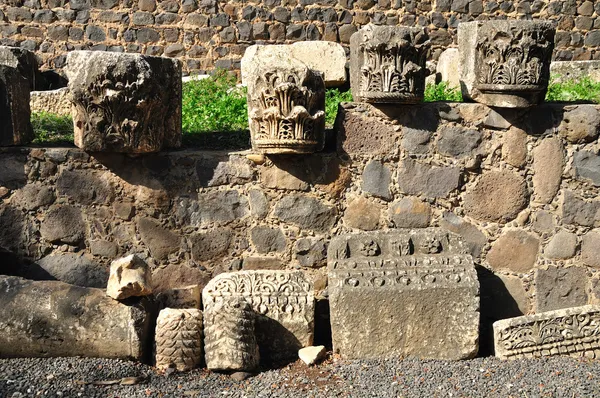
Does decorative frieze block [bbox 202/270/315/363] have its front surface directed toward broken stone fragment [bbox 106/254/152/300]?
no

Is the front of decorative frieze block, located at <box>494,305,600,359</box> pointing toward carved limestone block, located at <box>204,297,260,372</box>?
no

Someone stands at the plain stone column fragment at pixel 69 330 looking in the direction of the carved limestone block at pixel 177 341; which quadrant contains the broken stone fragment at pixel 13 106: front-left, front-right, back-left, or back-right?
back-left

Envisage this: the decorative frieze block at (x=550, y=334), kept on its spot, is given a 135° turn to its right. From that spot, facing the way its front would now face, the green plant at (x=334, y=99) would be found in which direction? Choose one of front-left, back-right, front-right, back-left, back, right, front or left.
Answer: front

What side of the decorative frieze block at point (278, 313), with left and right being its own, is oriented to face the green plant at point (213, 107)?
back

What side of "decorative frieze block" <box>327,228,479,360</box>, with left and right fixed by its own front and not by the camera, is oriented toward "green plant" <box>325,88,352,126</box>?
back

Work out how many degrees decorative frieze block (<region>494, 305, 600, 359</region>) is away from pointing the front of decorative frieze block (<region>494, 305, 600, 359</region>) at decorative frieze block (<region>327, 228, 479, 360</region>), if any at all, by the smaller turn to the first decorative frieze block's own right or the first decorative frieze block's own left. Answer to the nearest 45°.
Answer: approximately 45° to the first decorative frieze block's own right

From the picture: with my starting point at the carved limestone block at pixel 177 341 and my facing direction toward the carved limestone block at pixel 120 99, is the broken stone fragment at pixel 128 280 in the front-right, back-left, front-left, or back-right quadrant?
front-left

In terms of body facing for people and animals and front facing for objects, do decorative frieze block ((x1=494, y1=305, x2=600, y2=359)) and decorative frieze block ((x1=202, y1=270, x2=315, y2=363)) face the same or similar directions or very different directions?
same or similar directions

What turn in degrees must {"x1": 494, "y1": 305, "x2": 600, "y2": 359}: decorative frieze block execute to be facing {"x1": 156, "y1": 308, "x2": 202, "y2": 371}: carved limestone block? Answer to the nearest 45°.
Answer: approximately 45° to its right

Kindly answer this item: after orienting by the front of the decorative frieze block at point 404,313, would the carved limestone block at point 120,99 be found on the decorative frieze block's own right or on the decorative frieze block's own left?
on the decorative frieze block's own right

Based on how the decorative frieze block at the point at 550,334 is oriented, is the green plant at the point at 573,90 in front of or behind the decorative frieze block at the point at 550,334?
behind

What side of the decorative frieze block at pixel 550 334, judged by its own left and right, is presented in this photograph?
front

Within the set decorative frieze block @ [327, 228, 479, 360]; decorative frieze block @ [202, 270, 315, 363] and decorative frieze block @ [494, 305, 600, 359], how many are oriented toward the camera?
3

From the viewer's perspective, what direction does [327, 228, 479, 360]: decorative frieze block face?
toward the camera

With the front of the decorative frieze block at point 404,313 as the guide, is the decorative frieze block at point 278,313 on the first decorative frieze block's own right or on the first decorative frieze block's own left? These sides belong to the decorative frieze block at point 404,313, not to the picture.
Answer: on the first decorative frieze block's own right
